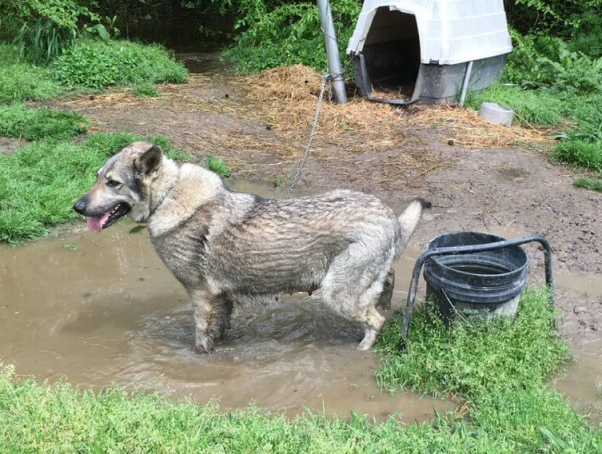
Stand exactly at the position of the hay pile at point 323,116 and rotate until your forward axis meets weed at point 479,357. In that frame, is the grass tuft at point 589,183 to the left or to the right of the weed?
left

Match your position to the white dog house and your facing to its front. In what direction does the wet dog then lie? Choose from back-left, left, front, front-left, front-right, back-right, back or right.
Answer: front-left

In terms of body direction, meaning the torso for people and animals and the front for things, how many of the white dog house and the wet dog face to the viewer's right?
0

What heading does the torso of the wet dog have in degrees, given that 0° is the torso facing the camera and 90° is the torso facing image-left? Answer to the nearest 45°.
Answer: approximately 90°

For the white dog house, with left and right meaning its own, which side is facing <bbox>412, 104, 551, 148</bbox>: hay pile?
left

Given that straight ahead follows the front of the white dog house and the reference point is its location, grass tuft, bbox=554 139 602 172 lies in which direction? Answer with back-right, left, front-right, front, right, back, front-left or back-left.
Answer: left

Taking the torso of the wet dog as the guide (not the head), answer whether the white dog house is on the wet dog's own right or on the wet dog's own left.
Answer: on the wet dog's own right

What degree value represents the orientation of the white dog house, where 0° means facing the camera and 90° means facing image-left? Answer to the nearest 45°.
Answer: approximately 45°

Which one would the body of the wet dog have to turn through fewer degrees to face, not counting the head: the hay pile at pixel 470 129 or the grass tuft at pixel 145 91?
the grass tuft

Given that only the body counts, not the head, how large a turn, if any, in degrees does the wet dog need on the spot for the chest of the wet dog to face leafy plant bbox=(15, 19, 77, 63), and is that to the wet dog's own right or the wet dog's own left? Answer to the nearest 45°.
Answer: approximately 90° to the wet dog's own right
